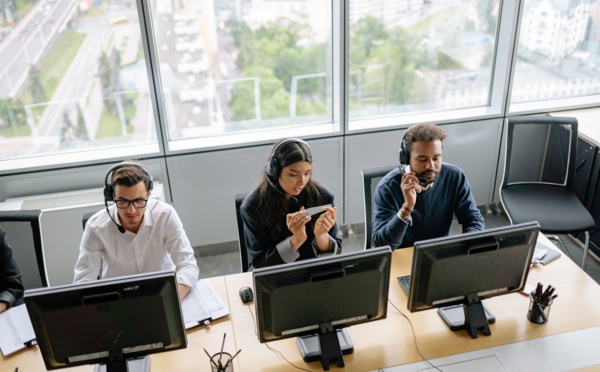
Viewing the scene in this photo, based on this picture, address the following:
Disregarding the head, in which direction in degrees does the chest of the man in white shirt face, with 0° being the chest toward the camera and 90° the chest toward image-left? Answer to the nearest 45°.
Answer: approximately 0°

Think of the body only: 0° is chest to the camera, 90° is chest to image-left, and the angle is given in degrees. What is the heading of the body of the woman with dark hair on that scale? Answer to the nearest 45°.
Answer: approximately 315°

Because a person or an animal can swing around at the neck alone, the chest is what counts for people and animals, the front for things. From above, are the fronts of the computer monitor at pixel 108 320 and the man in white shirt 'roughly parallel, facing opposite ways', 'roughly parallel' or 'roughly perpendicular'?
roughly parallel, facing opposite ways

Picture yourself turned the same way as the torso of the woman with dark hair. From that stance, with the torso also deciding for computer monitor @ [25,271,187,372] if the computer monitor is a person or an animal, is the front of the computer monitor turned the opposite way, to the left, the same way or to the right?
the opposite way

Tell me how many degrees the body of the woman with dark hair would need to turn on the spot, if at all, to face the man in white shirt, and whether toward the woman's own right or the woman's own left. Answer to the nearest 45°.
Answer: approximately 135° to the woman's own right

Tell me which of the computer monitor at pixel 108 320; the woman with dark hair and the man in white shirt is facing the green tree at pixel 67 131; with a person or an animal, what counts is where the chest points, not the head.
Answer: the computer monitor

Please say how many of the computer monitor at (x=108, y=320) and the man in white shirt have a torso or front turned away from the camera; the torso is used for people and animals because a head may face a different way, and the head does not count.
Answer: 1

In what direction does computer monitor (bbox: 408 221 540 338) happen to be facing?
away from the camera

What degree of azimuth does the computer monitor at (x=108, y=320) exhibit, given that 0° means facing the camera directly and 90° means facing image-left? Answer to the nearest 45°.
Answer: approximately 180°

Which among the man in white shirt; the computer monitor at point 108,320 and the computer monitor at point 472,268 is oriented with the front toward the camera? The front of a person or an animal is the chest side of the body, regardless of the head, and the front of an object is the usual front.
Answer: the man in white shirt

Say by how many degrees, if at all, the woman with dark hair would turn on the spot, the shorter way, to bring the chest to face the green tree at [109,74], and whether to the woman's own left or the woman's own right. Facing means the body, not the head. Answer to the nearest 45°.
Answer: approximately 180°

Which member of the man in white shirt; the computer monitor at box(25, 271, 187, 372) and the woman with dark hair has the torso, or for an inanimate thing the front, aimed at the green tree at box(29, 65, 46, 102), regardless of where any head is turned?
the computer monitor

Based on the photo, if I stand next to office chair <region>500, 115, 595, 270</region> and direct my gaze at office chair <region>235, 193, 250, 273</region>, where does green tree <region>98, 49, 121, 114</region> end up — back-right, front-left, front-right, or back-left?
front-right

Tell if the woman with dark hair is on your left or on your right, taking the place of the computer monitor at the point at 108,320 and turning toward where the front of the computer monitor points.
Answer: on your right

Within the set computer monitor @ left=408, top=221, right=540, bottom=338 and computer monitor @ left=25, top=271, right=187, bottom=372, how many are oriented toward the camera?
0

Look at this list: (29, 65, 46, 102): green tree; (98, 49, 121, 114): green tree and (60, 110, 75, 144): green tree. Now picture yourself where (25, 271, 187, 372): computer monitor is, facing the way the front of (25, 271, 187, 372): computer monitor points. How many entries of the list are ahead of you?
3
